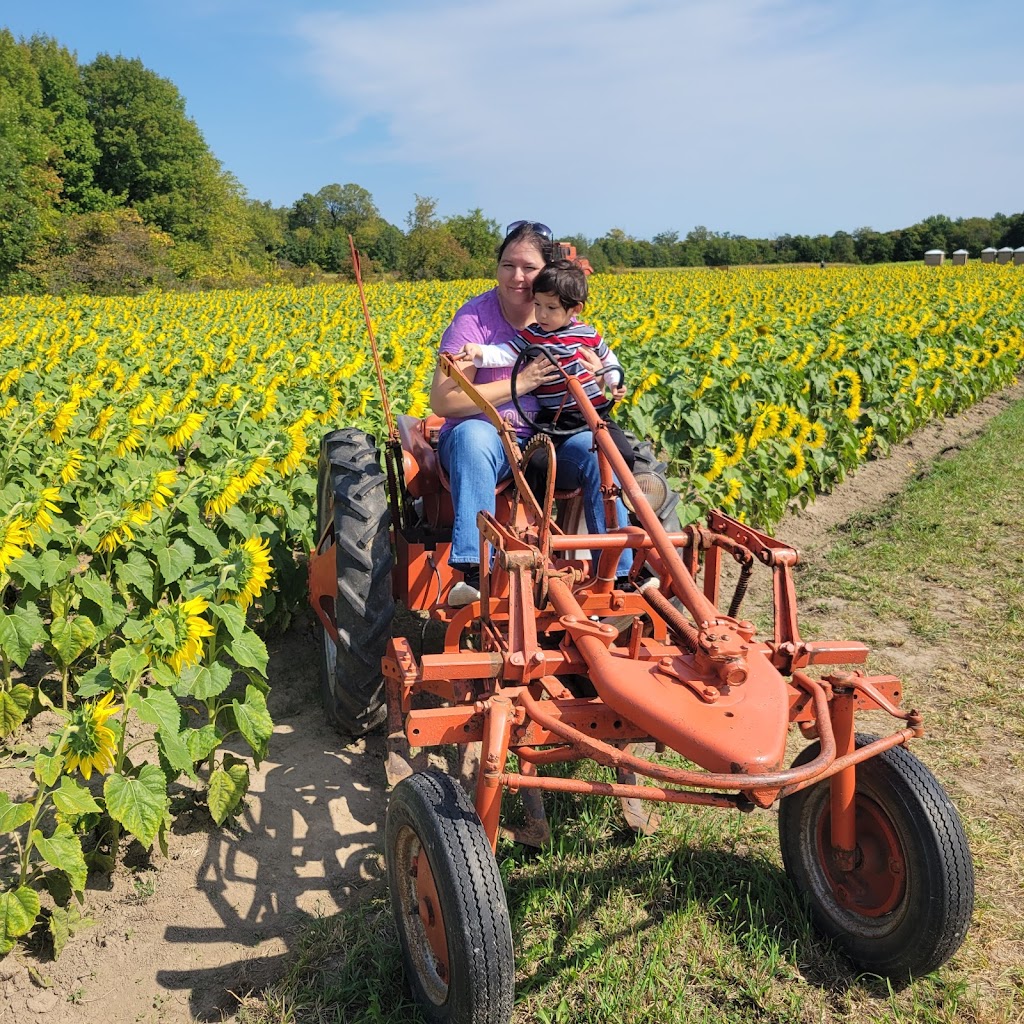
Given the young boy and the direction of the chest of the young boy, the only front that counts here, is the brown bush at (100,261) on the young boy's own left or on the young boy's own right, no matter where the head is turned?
on the young boy's own right

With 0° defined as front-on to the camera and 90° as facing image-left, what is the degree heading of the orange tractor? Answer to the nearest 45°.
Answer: approximately 315°

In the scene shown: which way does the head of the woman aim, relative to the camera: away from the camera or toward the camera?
toward the camera

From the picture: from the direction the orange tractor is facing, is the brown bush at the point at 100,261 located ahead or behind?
behind

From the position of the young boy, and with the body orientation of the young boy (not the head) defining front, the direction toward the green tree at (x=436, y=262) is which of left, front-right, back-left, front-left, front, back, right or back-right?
back-right

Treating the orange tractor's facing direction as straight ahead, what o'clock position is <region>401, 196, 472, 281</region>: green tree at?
The green tree is roughly at 7 o'clock from the orange tractor.
